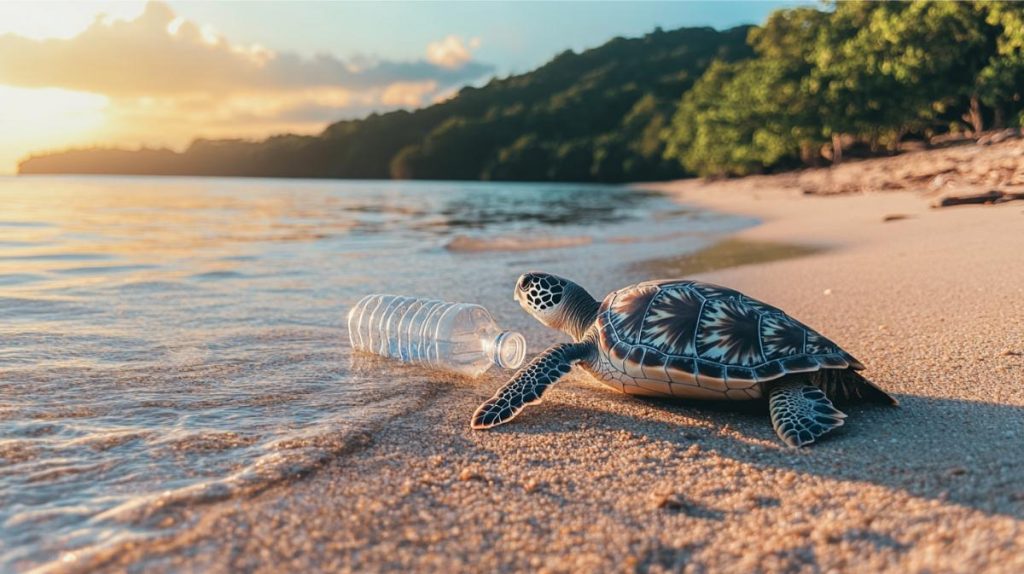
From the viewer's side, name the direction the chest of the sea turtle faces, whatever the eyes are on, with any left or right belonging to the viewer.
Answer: facing to the left of the viewer

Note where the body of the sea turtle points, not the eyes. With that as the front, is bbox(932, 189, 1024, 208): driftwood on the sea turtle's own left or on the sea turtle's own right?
on the sea turtle's own right
